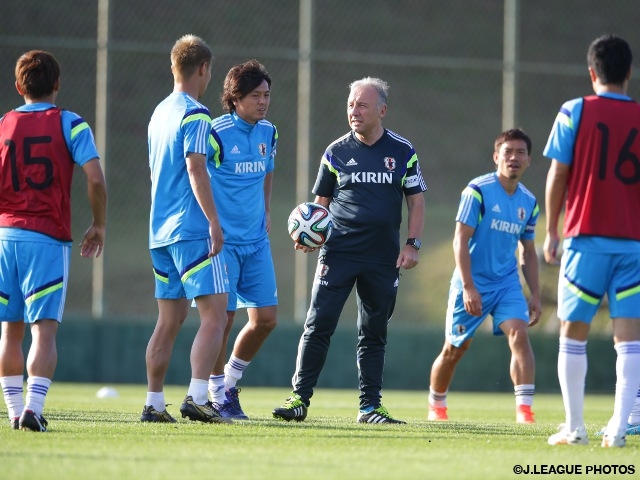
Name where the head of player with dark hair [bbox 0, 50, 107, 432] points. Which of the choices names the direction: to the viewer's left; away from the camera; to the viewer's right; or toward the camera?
away from the camera

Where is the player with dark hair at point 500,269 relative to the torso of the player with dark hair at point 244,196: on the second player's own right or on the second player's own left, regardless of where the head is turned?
on the second player's own left

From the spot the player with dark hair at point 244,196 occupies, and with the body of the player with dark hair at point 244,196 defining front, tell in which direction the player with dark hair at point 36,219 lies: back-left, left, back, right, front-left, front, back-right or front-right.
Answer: right

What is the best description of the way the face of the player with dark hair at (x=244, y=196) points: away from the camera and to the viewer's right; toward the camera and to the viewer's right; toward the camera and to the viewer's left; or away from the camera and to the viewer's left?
toward the camera and to the viewer's right

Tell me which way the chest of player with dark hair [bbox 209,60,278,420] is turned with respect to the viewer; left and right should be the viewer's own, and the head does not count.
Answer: facing the viewer and to the right of the viewer
